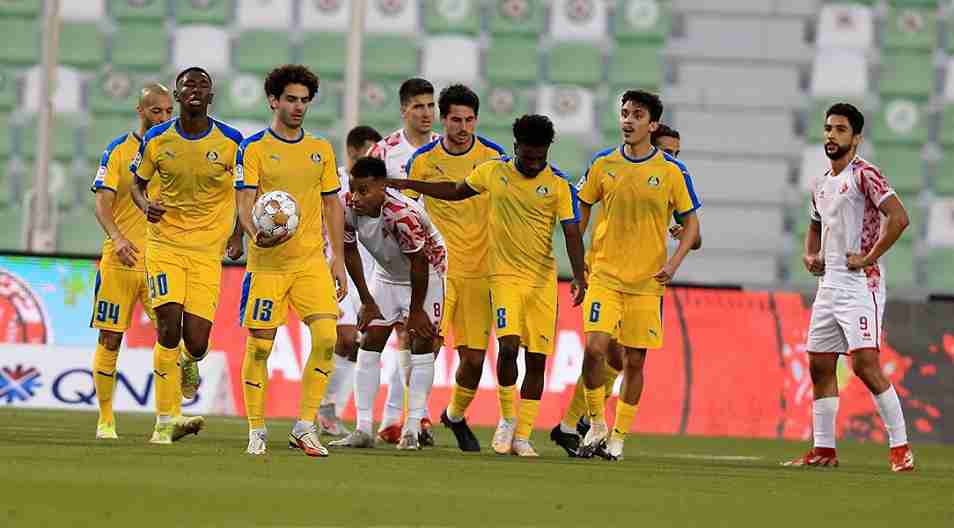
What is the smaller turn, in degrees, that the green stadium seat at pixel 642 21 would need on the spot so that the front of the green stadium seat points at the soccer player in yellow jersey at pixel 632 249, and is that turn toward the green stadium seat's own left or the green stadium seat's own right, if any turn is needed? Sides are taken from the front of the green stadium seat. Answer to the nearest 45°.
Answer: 0° — it already faces them

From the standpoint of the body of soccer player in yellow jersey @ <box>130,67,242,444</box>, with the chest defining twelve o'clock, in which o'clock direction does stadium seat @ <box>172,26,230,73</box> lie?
The stadium seat is roughly at 6 o'clock from the soccer player in yellow jersey.

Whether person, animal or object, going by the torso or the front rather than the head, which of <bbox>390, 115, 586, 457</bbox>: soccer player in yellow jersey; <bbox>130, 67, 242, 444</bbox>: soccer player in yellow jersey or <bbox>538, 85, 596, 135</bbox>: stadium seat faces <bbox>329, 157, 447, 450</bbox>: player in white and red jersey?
the stadium seat

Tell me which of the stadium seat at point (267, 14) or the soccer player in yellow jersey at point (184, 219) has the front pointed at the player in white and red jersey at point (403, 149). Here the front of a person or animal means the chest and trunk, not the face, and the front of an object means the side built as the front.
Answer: the stadium seat

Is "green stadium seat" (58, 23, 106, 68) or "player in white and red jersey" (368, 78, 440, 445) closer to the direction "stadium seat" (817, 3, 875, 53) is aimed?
the player in white and red jersey

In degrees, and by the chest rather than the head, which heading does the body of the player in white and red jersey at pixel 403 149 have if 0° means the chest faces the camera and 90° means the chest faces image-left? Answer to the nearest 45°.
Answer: approximately 315°

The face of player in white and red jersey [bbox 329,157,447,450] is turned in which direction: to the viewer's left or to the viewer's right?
to the viewer's left

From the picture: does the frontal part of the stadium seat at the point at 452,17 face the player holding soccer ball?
yes

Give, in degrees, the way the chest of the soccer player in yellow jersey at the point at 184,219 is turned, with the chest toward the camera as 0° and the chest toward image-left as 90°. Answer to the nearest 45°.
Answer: approximately 0°
